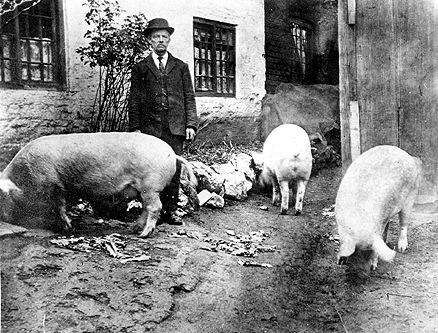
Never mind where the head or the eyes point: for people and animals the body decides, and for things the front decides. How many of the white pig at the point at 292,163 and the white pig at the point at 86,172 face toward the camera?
0

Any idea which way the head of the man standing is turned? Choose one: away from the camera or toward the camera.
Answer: toward the camera

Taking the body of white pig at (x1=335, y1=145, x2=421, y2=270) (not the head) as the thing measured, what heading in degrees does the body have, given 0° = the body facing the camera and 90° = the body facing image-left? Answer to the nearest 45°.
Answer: approximately 45°

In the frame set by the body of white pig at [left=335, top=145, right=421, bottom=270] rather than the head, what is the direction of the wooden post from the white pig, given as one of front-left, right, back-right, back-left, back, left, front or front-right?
back-right

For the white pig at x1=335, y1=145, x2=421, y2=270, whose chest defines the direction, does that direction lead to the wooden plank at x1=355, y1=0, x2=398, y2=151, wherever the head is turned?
no

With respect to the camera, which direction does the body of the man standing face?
toward the camera

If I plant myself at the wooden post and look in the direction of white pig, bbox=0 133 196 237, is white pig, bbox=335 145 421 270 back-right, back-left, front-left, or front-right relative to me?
front-left

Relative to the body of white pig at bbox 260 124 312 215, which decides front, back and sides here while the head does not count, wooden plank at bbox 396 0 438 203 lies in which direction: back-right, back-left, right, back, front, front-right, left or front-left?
back-right

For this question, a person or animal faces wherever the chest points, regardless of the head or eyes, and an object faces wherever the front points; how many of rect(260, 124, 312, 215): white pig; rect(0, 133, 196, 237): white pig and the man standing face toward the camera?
1

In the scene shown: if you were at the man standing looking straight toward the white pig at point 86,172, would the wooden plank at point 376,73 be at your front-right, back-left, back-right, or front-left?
back-left

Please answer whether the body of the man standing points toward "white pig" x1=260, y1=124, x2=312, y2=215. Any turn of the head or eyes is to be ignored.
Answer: no

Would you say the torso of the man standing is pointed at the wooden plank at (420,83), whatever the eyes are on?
no
